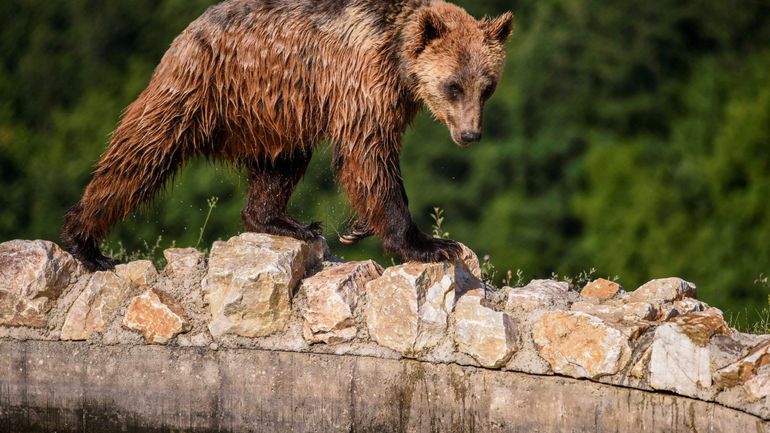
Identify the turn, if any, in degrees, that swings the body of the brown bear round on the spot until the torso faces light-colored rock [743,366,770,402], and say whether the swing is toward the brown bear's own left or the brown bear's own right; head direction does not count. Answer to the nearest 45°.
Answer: approximately 45° to the brown bear's own right

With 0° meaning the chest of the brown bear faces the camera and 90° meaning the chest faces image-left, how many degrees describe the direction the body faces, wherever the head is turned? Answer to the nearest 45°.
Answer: approximately 270°

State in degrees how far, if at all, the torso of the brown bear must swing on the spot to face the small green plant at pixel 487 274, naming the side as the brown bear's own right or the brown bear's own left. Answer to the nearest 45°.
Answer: approximately 45° to the brown bear's own left
